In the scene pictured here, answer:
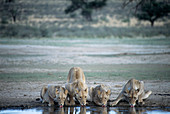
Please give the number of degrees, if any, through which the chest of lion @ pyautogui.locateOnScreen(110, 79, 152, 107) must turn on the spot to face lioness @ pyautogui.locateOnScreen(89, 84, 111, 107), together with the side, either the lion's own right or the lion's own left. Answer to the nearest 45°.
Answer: approximately 90° to the lion's own right

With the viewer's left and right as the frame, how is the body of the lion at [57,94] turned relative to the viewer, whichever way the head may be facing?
facing the viewer and to the right of the viewer

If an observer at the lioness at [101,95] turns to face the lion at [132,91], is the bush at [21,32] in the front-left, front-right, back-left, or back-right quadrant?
back-left

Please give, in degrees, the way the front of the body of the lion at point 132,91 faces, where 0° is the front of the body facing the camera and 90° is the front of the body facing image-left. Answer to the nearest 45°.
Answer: approximately 0°

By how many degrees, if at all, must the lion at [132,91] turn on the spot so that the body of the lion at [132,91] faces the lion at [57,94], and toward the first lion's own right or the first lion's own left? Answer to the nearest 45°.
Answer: approximately 90° to the first lion's own right

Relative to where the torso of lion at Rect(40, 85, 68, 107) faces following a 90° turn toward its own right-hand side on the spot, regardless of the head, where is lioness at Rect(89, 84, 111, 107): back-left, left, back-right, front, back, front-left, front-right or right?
back-left

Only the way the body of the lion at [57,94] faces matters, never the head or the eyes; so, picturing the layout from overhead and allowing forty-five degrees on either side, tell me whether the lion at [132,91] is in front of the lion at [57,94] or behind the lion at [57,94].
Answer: in front

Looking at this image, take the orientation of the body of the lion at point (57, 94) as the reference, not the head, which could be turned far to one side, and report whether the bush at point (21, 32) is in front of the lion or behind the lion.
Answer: behind
